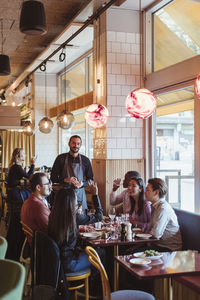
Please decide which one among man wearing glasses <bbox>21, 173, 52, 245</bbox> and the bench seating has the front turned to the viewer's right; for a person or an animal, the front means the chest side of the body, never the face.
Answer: the man wearing glasses

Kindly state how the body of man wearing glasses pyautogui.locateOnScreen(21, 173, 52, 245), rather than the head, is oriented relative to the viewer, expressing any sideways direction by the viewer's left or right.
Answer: facing to the right of the viewer

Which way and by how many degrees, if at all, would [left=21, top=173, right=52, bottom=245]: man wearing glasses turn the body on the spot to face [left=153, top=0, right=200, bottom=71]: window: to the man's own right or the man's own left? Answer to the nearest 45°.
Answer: approximately 45° to the man's own left

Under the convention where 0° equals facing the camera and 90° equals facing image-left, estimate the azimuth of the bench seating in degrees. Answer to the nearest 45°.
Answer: approximately 45°

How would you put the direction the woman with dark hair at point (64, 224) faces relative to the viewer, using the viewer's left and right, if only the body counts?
facing away from the viewer and to the right of the viewer

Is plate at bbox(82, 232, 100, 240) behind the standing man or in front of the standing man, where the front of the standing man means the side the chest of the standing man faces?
in front

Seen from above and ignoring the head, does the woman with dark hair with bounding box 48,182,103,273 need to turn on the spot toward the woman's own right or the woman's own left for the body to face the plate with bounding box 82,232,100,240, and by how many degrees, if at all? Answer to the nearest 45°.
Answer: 0° — they already face it

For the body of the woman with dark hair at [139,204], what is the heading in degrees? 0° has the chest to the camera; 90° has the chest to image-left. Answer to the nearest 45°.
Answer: approximately 45°

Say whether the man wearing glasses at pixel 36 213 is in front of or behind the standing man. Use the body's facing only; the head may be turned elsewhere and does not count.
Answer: in front

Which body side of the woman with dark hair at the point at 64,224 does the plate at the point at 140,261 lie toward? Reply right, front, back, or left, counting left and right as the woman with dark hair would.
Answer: right

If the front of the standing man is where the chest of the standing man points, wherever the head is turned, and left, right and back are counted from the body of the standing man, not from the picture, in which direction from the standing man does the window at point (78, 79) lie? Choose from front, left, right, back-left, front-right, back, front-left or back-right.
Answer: back
